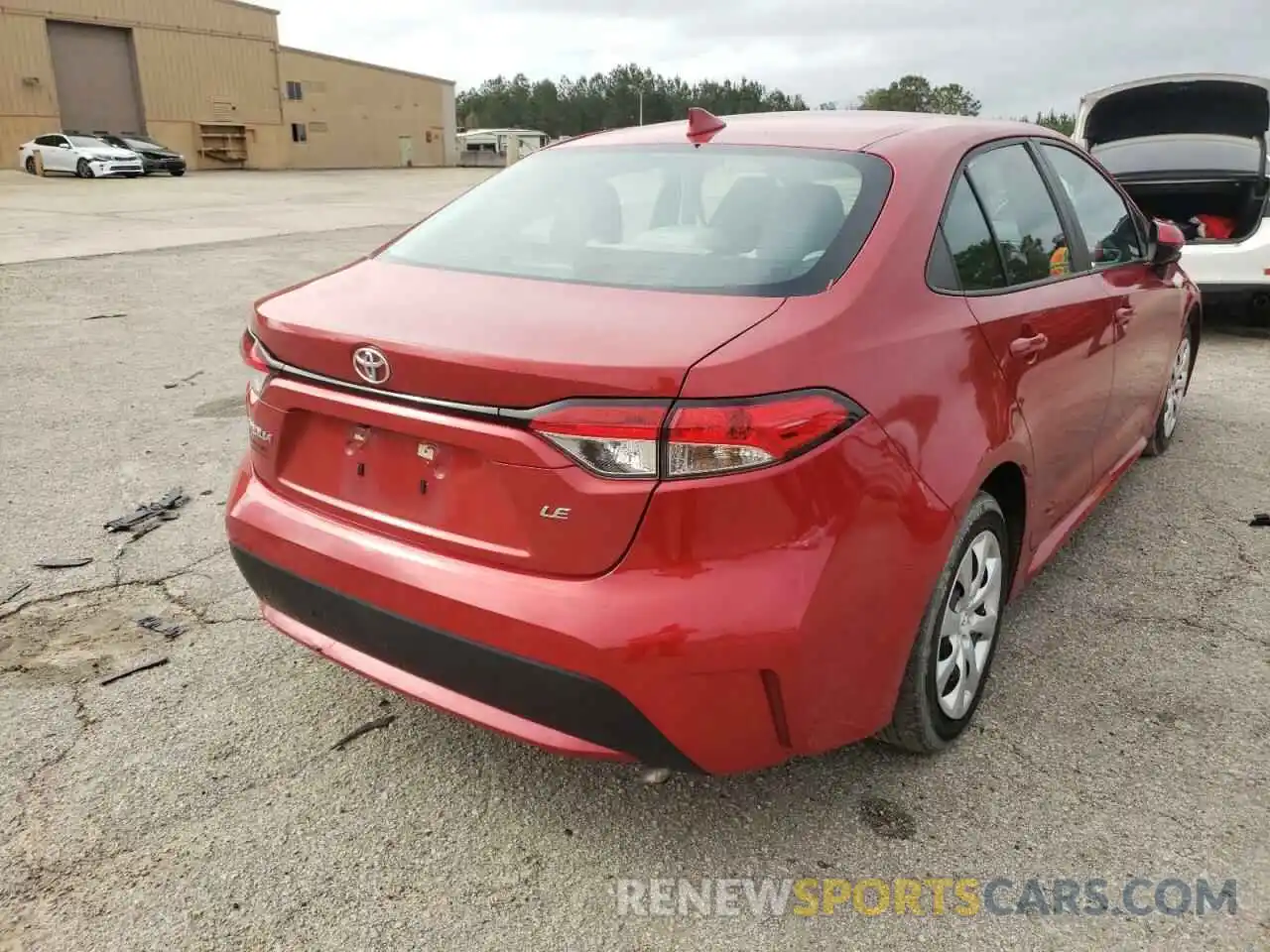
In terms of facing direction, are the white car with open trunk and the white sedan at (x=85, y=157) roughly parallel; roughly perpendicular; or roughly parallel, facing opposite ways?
roughly perpendicular

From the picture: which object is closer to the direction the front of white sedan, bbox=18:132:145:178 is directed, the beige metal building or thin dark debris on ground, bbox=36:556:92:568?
the thin dark debris on ground

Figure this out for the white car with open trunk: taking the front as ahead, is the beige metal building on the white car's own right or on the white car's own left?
on the white car's own left

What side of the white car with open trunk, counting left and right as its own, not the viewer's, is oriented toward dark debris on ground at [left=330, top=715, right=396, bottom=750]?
back

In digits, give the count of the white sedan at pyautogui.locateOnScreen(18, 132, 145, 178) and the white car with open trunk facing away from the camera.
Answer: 1

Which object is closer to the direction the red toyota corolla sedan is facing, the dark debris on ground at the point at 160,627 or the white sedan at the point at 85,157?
the white sedan

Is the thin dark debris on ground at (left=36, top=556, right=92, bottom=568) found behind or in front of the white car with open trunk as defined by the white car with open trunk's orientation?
behind

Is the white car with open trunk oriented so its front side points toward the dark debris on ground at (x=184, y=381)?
no

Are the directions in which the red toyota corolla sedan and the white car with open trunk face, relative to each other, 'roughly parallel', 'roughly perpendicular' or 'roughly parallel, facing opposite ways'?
roughly parallel

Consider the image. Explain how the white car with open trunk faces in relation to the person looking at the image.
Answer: facing away from the viewer

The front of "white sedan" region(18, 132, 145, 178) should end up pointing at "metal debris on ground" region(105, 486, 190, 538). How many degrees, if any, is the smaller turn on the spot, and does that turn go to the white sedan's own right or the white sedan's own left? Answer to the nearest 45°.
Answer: approximately 45° to the white sedan's own right

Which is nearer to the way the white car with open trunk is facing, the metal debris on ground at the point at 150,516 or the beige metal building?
the beige metal building

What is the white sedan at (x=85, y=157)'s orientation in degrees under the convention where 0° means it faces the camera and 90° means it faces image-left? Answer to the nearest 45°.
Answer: approximately 315°

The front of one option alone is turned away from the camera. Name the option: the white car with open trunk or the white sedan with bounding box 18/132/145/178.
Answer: the white car with open trunk

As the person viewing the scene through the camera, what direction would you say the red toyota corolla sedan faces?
facing away from the viewer and to the right of the viewer

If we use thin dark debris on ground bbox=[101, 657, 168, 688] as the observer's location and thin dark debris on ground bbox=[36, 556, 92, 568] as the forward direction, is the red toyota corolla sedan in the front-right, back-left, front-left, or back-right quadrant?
back-right
